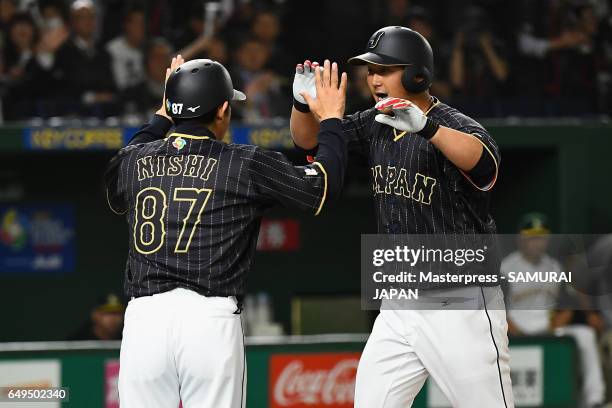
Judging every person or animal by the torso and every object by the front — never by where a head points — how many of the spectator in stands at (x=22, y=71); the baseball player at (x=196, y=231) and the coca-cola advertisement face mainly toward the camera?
2

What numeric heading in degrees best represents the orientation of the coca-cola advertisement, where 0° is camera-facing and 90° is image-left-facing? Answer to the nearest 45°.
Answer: approximately 0°

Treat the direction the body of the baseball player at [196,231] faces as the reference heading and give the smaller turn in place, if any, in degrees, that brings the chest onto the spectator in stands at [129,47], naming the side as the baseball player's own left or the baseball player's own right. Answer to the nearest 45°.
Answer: approximately 45° to the baseball player's own left

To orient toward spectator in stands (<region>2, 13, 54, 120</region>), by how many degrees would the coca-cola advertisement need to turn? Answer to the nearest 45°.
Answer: approximately 135° to its right

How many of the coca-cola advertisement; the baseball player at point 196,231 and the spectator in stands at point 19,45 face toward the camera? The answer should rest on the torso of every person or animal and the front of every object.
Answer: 2

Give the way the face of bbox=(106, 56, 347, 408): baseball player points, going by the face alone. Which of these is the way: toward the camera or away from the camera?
away from the camera

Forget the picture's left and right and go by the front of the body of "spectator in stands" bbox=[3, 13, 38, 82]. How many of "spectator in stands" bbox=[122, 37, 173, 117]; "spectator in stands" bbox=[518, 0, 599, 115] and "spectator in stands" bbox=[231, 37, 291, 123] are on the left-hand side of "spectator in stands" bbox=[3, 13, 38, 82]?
3

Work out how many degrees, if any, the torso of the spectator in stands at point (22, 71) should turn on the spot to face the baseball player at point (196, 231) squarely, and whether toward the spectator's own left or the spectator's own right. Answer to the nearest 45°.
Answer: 0° — they already face them

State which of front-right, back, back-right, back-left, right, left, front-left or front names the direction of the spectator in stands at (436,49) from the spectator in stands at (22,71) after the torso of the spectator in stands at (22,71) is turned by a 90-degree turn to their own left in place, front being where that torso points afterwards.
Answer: front

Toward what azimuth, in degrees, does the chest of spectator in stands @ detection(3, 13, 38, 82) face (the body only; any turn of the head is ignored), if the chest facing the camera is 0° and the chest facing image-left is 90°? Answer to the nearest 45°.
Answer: approximately 0°

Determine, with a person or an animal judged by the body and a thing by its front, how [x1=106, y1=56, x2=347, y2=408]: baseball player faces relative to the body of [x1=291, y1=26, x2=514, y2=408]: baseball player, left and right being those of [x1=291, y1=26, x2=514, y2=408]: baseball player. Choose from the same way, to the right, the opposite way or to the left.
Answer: the opposite way

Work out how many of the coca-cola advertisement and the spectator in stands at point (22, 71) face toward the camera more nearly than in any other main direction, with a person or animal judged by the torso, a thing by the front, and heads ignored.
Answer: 2
